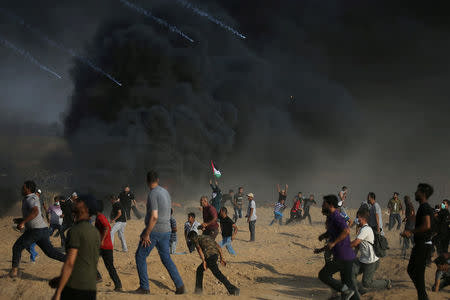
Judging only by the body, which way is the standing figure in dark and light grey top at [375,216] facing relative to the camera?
to the viewer's left

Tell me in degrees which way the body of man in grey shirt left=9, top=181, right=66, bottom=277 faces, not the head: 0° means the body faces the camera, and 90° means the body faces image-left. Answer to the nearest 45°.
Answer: approximately 90°

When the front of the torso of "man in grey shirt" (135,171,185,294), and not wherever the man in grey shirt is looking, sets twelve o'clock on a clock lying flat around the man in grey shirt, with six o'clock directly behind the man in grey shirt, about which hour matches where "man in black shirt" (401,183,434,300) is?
The man in black shirt is roughly at 5 o'clock from the man in grey shirt.

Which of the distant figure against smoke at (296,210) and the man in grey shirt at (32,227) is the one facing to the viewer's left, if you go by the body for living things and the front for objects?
the man in grey shirt
